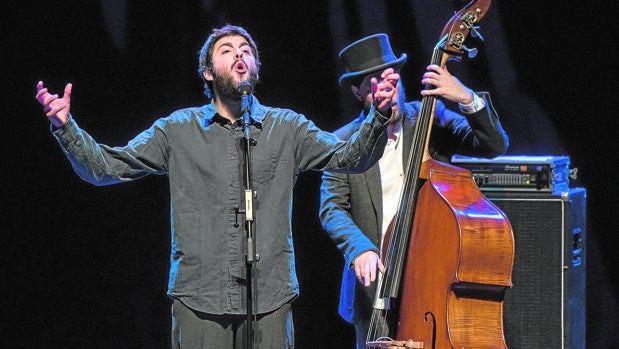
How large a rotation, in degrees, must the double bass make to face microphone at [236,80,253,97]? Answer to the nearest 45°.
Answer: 0° — it already faces it

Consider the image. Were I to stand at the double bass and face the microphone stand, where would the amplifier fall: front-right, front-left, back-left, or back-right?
back-right

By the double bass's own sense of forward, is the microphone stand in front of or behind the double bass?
in front

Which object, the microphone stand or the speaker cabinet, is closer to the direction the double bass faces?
the microphone stand

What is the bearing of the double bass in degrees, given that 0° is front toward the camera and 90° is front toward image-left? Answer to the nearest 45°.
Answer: approximately 45°

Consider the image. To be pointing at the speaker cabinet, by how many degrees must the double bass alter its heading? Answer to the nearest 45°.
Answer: approximately 180°

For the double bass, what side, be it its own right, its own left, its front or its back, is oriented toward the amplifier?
back

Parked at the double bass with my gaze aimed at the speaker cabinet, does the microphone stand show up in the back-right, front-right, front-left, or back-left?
back-left

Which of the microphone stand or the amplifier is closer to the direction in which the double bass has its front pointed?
the microphone stand
